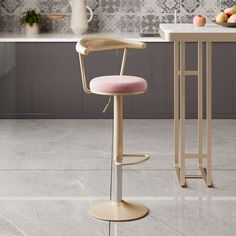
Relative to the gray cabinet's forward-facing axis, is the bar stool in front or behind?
in front

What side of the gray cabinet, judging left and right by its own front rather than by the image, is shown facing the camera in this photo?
front

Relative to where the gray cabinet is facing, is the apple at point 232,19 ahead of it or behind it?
ahead

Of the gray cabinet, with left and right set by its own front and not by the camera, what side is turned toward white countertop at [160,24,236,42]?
front
